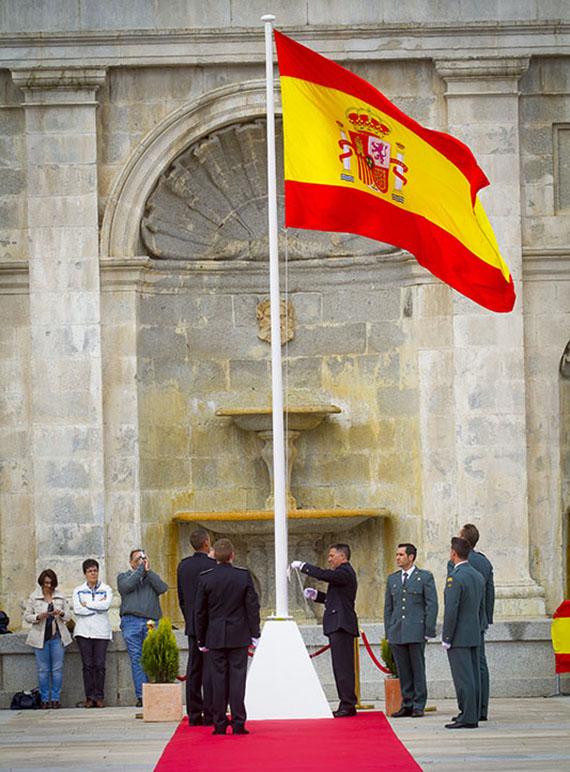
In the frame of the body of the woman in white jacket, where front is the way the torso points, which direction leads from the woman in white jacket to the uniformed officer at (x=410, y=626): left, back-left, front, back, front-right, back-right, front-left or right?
front-left

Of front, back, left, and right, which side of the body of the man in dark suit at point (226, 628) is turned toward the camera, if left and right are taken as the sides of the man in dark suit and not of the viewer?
back

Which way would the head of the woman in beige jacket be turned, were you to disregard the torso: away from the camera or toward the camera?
toward the camera

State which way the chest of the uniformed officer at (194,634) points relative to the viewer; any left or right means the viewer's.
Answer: facing away from the viewer and to the right of the viewer

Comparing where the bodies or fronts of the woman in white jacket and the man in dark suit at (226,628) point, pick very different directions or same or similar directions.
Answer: very different directions

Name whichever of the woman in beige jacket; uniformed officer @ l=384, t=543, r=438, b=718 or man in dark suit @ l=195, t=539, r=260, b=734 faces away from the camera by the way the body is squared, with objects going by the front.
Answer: the man in dark suit

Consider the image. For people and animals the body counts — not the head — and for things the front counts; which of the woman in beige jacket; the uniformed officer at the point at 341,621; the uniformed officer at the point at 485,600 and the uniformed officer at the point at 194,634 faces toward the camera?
the woman in beige jacket

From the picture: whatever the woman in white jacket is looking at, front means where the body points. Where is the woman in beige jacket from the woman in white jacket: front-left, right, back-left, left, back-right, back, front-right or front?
right

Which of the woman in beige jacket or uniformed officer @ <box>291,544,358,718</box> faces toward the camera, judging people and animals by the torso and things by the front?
the woman in beige jacket

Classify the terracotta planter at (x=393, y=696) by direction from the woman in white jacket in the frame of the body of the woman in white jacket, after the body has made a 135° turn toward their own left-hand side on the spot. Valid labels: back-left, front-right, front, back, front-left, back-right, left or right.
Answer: right

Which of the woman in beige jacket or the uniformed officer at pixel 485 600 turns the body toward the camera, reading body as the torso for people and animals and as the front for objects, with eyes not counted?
the woman in beige jacket

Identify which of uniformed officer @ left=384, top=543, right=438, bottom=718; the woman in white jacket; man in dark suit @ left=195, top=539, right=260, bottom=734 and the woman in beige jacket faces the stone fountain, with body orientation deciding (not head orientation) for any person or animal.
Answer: the man in dark suit

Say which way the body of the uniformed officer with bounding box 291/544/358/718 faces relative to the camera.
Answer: to the viewer's left

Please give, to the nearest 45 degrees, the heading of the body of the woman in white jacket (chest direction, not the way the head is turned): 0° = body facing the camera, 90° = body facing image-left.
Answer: approximately 0°

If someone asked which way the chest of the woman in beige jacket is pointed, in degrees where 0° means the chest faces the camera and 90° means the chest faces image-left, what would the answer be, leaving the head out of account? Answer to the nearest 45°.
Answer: approximately 0°

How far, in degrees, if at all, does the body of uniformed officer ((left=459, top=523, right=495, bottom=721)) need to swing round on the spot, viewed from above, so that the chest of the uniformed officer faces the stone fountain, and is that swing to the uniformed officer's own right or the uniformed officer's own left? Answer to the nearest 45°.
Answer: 0° — they already face it

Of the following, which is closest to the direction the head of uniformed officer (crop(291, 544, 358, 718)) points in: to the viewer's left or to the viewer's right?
to the viewer's left

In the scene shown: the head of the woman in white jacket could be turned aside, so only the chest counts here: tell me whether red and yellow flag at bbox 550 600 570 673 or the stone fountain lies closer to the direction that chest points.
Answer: the red and yellow flag
